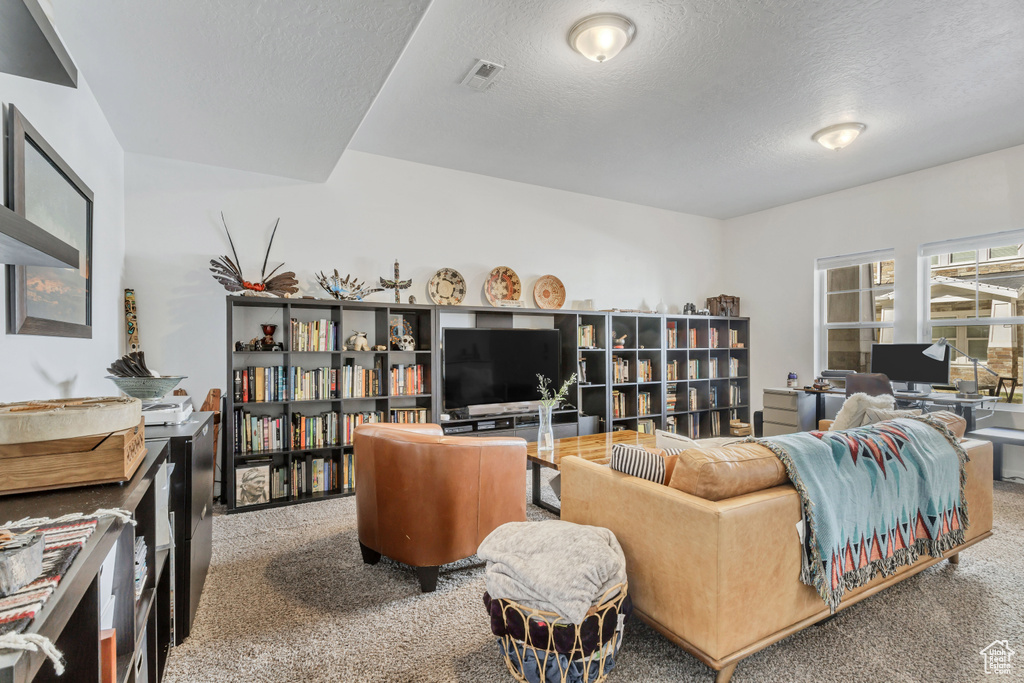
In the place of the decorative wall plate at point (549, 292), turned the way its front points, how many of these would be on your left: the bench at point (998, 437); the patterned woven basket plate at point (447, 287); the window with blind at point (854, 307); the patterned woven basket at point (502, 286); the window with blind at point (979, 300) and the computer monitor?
4

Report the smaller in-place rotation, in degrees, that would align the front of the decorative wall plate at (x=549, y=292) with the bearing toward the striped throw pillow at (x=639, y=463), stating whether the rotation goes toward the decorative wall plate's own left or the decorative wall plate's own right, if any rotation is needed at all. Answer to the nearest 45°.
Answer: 0° — it already faces it

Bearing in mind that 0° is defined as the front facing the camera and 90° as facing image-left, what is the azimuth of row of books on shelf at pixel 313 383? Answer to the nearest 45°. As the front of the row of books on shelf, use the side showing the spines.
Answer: approximately 0°

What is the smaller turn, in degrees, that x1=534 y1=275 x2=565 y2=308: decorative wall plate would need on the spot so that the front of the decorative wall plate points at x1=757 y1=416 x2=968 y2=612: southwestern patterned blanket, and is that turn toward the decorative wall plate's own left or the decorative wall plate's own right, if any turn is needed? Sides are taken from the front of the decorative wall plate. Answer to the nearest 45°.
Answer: approximately 45° to the decorative wall plate's own left

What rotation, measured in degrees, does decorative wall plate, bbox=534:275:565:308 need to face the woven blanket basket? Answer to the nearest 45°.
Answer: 0° — it already faces it

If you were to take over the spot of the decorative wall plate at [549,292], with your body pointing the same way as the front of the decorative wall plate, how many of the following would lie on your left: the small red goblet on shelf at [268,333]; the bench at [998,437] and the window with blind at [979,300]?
2

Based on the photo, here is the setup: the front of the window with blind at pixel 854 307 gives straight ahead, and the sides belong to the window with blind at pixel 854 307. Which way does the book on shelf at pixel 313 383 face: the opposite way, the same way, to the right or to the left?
to the left

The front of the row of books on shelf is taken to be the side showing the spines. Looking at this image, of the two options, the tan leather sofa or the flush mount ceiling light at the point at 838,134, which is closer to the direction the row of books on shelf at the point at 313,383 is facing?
the tan leather sofa
